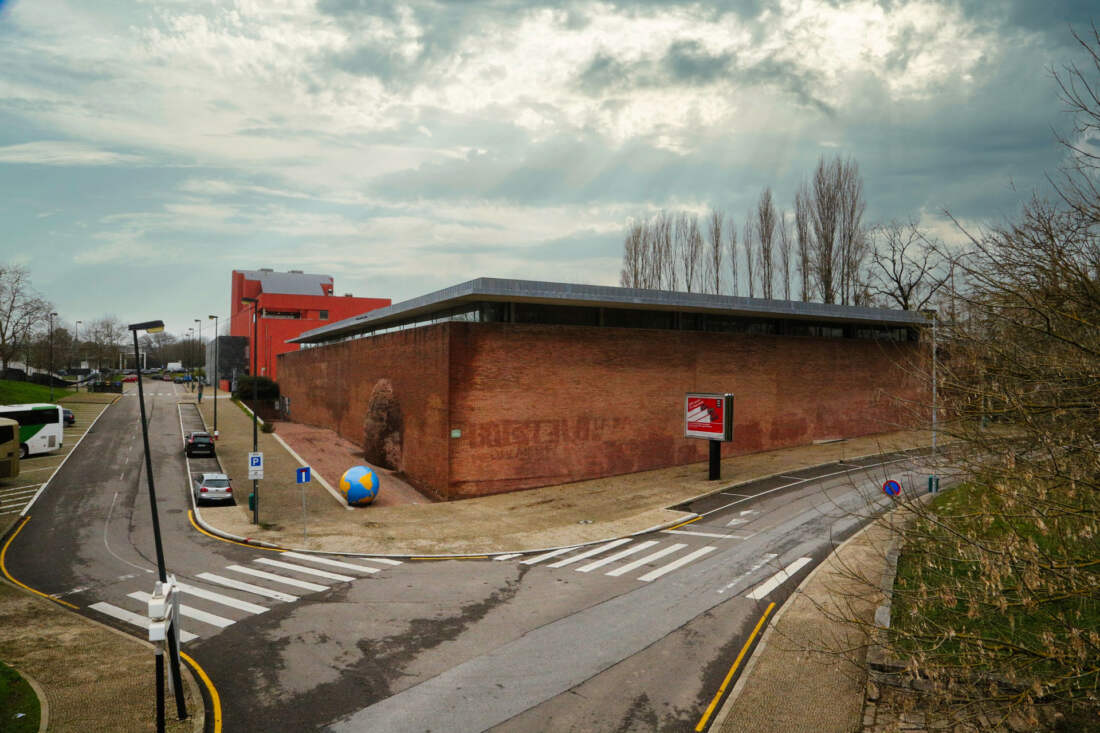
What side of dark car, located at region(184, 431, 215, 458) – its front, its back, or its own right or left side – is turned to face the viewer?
back

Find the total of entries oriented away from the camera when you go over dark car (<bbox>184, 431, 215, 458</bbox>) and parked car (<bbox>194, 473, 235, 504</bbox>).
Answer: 2

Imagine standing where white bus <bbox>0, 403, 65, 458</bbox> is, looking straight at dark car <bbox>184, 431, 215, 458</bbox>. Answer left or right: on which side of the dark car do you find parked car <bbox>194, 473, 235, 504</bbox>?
right

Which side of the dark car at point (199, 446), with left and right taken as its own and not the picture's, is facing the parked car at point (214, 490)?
back

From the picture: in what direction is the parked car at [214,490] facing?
away from the camera

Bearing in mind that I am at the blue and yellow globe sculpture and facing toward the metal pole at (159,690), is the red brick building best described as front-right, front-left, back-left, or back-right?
back-left

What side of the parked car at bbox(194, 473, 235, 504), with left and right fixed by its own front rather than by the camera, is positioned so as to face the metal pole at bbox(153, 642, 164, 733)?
back

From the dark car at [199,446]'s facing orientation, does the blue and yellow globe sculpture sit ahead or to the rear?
to the rear

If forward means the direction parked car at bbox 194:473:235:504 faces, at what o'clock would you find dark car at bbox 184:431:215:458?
The dark car is roughly at 12 o'clock from the parked car.
